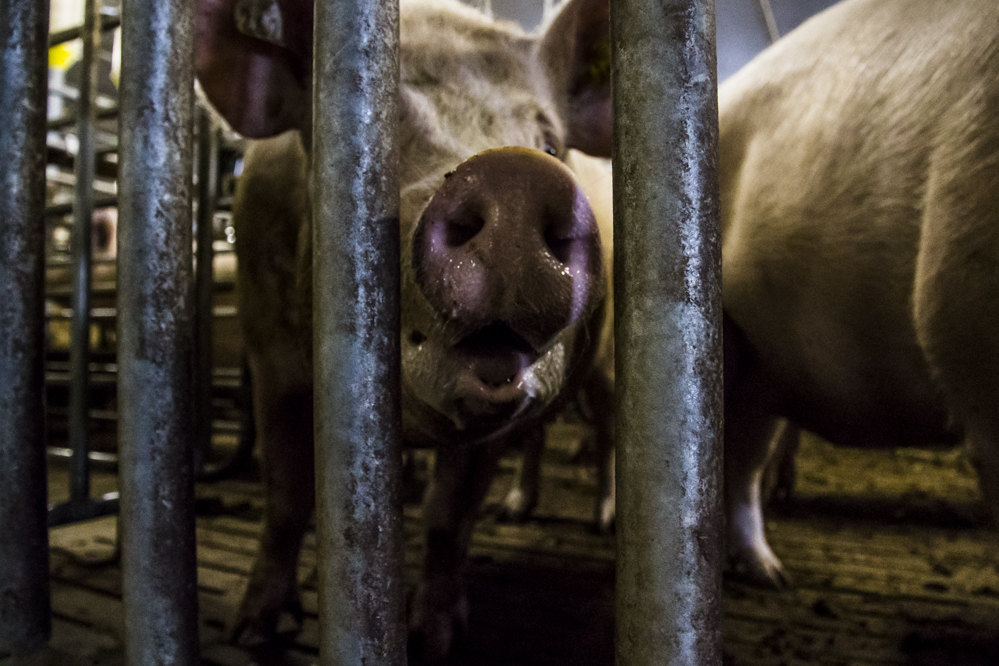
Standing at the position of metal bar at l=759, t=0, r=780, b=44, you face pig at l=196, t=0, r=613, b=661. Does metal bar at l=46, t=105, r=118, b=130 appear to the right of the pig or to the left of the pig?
right

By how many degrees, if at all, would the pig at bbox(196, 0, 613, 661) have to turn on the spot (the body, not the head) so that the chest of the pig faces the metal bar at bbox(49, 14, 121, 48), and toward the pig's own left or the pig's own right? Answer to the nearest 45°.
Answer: approximately 135° to the pig's own right

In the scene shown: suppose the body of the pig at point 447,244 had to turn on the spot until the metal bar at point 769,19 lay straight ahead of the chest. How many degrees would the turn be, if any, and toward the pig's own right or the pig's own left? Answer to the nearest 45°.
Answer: approximately 135° to the pig's own left

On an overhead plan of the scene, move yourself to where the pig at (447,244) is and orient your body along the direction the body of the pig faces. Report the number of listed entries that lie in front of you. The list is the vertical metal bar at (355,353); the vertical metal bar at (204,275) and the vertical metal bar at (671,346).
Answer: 2

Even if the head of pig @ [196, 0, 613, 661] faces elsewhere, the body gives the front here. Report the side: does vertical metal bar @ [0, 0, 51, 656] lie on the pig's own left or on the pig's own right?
on the pig's own right

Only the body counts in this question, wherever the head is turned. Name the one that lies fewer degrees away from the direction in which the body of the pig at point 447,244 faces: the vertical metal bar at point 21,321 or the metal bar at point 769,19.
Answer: the vertical metal bar

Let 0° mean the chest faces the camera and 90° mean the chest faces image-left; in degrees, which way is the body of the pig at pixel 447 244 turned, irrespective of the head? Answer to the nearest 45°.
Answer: approximately 0°

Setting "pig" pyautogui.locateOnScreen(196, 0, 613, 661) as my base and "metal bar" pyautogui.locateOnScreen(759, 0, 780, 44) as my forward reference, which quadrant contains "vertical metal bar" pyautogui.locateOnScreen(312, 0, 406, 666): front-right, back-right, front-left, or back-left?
back-right

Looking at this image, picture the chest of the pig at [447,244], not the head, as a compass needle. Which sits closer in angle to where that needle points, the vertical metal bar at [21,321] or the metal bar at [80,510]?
the vertical metal bar

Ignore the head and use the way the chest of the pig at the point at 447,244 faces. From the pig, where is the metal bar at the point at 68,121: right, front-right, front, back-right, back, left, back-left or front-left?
back-right

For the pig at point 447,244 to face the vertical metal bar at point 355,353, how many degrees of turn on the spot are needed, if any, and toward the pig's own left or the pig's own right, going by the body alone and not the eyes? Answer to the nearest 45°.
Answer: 0° — it already faces it
